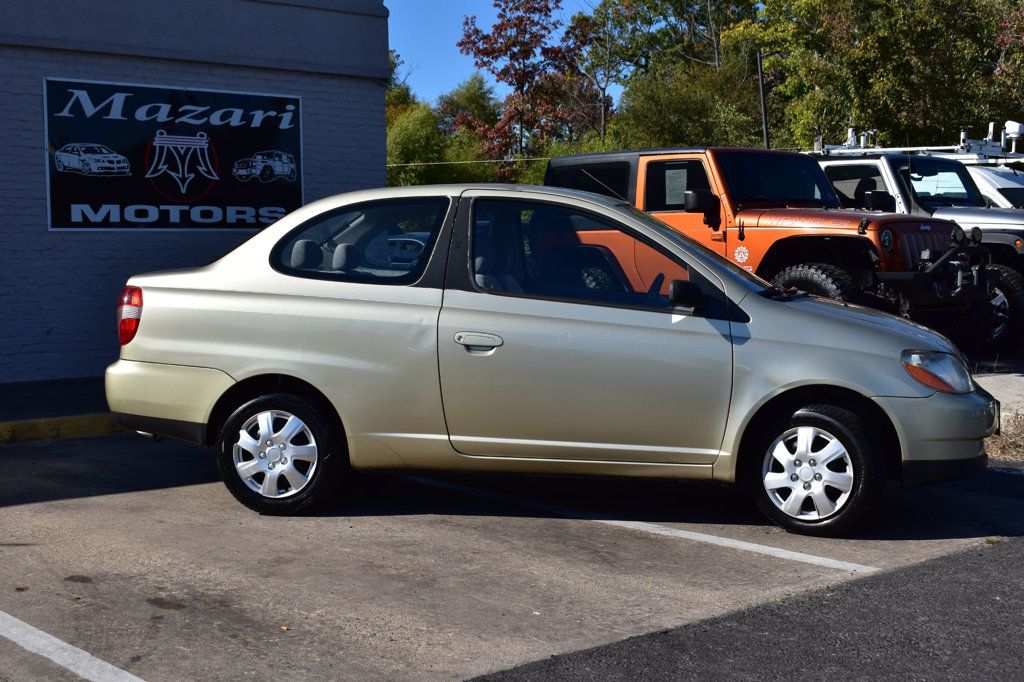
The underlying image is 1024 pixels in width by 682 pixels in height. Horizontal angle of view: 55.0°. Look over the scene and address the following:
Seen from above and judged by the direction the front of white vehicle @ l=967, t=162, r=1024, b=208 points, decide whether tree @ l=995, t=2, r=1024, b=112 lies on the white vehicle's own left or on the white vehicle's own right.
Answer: on the white vehicle's own left

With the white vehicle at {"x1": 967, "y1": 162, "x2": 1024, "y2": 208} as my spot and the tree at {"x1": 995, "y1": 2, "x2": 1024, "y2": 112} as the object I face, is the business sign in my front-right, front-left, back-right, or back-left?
back-left

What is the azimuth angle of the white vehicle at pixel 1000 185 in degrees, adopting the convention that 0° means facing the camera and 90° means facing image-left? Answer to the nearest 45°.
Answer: approximately 315°

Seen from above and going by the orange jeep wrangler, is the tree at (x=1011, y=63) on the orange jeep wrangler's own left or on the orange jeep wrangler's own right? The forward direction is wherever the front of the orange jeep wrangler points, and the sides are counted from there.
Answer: on the orange jeep wrangler's own left

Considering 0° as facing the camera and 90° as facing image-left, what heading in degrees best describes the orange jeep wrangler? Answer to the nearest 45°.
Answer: approximately 315°

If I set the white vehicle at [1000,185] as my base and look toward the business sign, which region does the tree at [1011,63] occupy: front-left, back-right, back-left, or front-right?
back-right

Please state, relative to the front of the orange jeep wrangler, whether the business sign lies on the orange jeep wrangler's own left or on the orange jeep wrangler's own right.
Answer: on the orange jeep wrangler's own right
